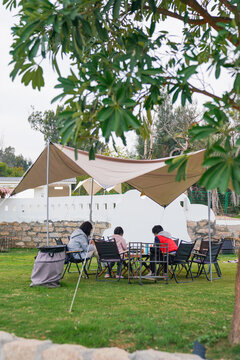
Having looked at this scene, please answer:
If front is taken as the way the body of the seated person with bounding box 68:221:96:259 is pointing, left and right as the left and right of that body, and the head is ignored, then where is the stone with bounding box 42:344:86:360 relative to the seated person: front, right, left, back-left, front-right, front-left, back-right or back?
right

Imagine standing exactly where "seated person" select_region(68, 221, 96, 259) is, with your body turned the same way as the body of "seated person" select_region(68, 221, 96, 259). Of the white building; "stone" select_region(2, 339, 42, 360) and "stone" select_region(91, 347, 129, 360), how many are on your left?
1

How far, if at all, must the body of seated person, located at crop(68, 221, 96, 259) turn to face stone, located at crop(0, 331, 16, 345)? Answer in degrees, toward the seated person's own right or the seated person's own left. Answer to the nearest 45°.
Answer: approximately 90° to the seated person's own right

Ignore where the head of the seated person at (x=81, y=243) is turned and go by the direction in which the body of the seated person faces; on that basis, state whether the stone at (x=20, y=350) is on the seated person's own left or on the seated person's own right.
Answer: on the seated person's own right

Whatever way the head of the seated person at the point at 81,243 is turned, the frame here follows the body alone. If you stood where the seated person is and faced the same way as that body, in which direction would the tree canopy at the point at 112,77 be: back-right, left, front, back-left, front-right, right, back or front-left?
right

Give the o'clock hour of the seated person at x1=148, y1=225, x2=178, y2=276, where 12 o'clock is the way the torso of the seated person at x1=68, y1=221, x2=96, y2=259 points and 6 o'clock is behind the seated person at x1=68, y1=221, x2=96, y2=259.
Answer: the seated person at x1=148, y1=225, x2=178, y2=276 is roughly at 12 o'clock from the seated person at x1=68, y1=221, x2=96, y2=259.

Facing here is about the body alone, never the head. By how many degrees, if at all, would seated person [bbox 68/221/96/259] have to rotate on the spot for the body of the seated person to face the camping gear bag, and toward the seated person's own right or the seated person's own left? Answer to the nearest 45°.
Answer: approximately 135° to the seated person's own right

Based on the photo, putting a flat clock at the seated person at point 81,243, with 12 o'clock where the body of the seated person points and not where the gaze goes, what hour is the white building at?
The white building is roughly at 9 o'clock from the seated person.

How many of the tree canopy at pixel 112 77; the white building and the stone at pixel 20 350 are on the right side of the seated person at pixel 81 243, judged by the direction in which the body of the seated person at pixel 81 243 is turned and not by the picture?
2

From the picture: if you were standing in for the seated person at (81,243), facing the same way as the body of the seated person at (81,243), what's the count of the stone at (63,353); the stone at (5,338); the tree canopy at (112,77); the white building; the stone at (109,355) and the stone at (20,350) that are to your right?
5

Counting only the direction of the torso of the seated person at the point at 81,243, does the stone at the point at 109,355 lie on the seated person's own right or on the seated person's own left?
on the seated person's own right

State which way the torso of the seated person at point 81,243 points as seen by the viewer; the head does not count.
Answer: to the viewer's right

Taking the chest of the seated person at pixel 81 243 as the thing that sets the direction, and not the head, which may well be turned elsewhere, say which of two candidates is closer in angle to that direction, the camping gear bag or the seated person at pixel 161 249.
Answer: the seated person
